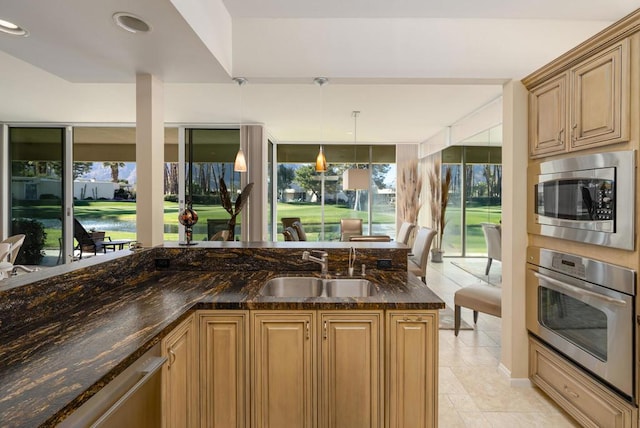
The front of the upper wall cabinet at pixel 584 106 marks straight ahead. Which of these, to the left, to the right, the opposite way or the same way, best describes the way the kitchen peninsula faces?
to the left

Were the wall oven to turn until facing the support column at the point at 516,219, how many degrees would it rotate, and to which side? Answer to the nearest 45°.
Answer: approximately 90° to its right

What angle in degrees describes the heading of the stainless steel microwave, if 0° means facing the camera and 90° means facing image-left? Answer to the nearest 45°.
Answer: approximately 45°

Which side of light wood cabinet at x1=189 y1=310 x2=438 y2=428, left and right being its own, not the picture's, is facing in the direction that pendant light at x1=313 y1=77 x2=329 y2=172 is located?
back

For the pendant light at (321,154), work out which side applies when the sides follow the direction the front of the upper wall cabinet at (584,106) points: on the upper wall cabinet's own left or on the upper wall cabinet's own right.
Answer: on the upper wall cabinet's own right

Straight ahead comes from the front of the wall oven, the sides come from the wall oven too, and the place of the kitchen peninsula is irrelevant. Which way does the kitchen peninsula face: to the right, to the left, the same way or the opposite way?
to the left

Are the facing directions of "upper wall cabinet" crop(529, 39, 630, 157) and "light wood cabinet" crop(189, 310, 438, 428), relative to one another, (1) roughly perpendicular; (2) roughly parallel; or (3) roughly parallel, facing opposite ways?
roughly perpendicular

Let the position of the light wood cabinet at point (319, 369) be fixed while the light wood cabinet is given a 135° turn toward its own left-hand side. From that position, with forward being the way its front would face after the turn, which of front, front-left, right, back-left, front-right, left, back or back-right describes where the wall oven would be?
front-right
